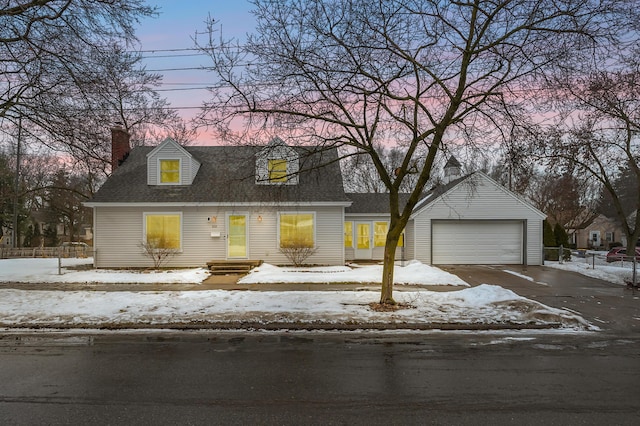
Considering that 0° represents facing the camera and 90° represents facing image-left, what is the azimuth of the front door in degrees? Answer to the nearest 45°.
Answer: approximately 0°

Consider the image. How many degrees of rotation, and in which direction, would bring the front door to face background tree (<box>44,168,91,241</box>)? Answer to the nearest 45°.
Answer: approximately 135° to its right

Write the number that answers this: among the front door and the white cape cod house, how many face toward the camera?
2

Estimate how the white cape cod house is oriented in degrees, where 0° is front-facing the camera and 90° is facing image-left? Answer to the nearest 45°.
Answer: approximately 0°

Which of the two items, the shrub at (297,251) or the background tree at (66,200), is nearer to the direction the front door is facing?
the shrub

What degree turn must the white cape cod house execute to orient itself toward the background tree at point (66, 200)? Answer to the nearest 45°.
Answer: approximately 135° to its right

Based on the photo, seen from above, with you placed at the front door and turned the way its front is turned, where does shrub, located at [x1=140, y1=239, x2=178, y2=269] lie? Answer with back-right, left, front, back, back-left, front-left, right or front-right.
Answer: front-right
